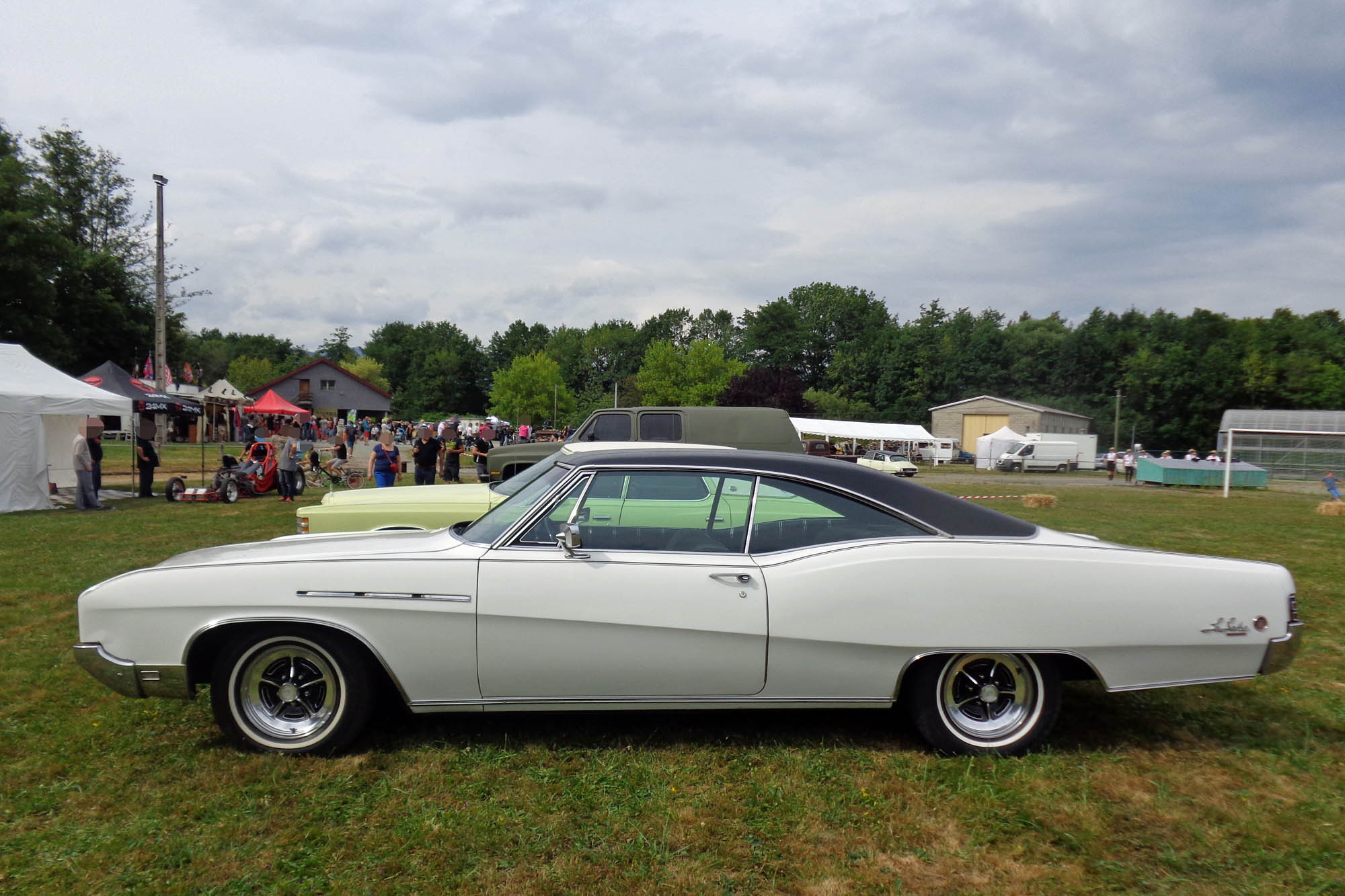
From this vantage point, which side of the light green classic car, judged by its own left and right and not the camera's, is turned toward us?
left

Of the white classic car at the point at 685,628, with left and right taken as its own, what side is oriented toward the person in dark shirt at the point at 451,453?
right

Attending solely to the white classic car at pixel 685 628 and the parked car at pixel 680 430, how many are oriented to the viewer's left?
2

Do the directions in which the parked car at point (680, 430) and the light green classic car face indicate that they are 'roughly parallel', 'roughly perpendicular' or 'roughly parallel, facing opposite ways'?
roughly parallel

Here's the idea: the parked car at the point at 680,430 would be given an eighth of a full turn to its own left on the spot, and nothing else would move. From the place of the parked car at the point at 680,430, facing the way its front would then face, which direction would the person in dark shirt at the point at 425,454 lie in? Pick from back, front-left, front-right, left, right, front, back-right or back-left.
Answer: right

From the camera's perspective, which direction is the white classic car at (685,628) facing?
to the viewer's left

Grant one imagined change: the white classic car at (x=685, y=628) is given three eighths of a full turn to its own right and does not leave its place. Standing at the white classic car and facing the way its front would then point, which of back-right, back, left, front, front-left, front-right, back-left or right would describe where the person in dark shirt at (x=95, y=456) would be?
left

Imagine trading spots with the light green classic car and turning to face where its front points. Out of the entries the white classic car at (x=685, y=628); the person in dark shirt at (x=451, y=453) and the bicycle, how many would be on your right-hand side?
2

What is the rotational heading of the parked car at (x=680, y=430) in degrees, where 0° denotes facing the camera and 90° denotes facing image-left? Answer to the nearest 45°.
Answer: approximately 90°
